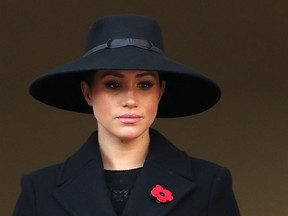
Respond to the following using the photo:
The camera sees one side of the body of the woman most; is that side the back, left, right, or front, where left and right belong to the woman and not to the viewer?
front

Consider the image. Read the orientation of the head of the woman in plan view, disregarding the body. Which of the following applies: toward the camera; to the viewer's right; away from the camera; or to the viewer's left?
toward the camera
